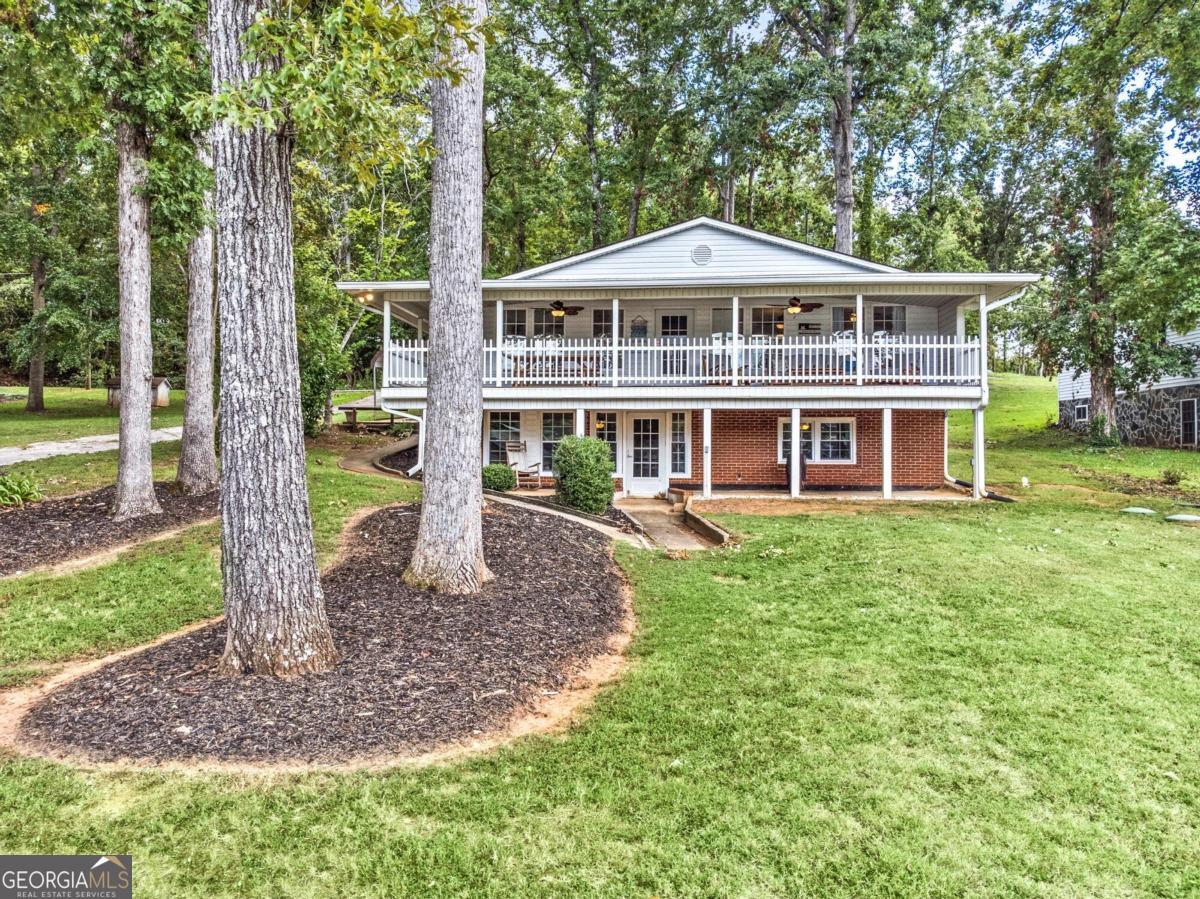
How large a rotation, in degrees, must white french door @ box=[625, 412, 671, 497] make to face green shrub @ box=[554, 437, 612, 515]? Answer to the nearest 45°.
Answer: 0° — it already faces it

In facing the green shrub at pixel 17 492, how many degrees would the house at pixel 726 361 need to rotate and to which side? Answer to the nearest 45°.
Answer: approximately 45° to its right

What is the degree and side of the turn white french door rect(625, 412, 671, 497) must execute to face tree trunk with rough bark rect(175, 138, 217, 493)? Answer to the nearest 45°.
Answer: approximately 45° to its right

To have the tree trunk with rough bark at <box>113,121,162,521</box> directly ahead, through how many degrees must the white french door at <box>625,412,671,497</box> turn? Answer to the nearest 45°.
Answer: approximately 45° to its right

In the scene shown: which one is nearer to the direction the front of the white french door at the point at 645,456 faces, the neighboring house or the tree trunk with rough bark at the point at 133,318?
the tree trunk with rough bark

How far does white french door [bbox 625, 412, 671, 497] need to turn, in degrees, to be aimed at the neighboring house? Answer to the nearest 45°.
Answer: approximately 135° to its left

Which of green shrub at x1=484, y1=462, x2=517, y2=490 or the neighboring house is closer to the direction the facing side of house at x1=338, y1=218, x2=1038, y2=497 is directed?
the green shrub

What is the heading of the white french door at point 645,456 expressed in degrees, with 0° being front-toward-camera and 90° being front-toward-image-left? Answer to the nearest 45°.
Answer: approximately 0°

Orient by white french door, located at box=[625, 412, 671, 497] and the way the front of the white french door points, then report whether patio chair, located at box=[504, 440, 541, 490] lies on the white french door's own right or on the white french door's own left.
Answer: on the white french door's own right
